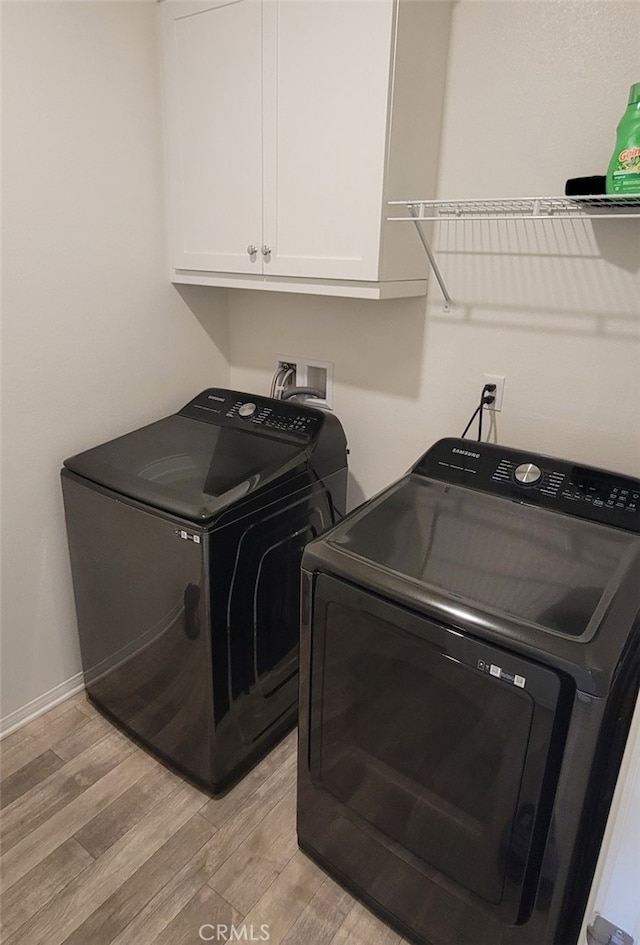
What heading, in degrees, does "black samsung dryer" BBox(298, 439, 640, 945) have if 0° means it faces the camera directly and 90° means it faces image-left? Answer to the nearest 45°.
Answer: approximately 45°

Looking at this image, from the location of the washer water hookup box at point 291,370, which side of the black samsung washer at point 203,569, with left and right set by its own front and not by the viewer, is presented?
back

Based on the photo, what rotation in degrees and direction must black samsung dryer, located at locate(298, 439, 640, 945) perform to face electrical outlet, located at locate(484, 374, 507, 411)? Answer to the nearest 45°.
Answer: approximately 135° to its right

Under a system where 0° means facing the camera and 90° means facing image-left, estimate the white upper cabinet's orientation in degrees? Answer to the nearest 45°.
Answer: approximately 45°

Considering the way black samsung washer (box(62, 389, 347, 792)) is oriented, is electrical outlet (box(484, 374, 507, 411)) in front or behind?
behind
